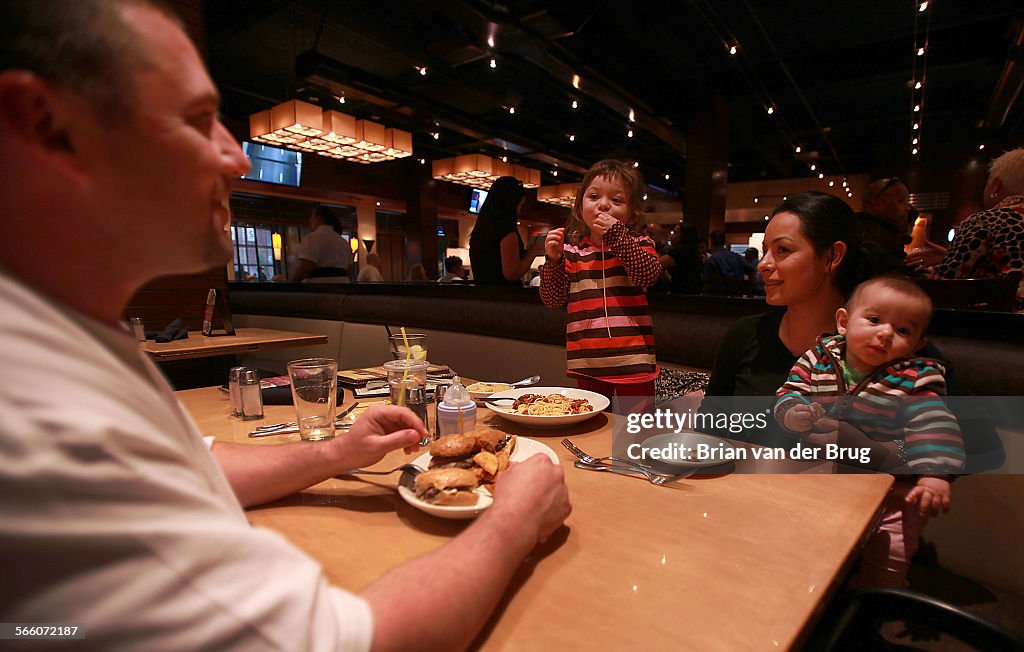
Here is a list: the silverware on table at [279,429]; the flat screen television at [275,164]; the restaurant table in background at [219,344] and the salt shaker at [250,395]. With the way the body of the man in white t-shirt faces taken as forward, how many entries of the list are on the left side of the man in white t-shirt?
4

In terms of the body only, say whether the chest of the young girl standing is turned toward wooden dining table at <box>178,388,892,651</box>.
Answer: yes

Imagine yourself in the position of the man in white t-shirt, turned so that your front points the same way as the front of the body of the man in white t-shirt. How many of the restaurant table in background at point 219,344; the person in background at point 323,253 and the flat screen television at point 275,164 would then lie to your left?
3

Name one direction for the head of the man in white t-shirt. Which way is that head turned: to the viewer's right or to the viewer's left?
to the viewer's right

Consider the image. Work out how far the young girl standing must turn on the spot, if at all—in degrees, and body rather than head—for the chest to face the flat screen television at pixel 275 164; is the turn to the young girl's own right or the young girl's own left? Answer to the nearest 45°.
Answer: approximately 135° to the young girl's own right

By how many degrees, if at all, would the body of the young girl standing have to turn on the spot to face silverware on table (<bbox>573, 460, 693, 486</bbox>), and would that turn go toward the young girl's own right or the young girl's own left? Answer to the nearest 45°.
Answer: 0° — they already face it

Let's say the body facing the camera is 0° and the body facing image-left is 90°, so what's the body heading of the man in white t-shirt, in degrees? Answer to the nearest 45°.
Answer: approximately 270°

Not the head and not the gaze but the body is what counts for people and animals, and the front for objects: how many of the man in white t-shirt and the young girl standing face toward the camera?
1

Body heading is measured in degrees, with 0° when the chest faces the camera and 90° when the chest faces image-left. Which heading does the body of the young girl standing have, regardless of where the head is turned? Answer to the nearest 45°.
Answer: approximately 0°
